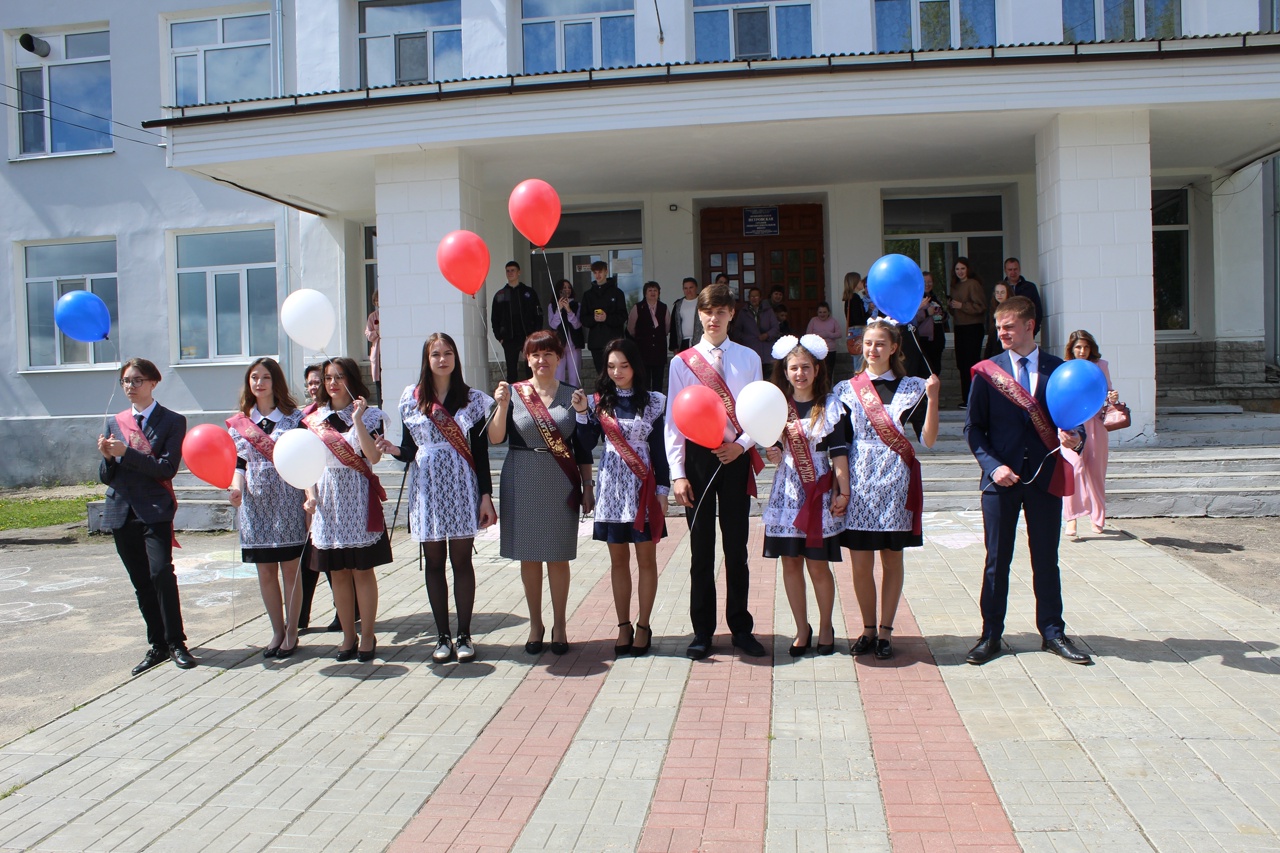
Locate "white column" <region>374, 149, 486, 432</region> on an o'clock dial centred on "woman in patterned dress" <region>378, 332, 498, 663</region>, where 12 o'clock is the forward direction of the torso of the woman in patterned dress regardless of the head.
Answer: The white column is roughly at 6 o'clock from the woman in patterned dress.

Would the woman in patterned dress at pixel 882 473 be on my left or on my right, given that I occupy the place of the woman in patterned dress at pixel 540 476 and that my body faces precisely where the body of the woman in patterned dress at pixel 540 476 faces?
on my left

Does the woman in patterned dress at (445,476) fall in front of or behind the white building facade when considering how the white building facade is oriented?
in front

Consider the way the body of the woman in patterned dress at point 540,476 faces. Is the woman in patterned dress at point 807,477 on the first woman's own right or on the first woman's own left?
on the first woman's own left

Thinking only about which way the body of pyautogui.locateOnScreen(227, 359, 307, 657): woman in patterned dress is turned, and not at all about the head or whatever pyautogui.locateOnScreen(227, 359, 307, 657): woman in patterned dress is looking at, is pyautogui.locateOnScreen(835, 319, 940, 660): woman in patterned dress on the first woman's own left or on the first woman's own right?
on the first woman's own left

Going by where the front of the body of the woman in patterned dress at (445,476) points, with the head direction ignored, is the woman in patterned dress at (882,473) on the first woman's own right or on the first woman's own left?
on the first woman's own left

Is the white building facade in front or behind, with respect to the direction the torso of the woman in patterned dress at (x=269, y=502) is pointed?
behind
